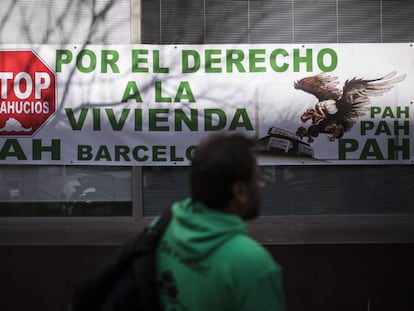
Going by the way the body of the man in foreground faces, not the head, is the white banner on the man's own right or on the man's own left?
on the man's own left

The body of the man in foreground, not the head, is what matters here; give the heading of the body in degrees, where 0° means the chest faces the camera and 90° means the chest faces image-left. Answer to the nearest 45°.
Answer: approximately 225°

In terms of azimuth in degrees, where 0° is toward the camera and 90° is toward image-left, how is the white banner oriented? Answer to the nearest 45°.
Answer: approximately 0°

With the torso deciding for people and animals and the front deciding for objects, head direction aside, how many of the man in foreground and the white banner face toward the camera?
1

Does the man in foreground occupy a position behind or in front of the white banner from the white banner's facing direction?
in front

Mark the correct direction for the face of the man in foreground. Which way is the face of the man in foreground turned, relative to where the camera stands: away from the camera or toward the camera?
away from the camera
